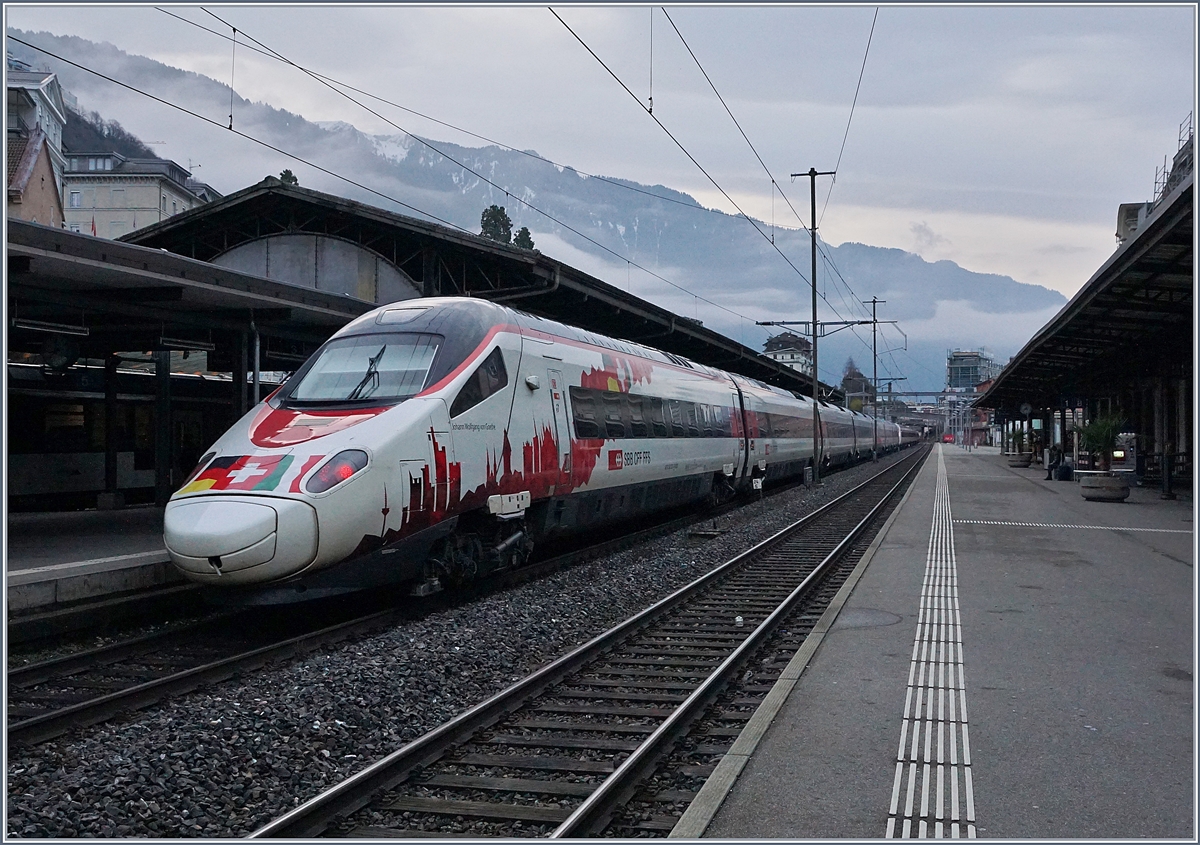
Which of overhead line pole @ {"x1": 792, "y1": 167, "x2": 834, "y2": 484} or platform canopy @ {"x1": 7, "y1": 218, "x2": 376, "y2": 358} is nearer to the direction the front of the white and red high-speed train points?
the platform canopy

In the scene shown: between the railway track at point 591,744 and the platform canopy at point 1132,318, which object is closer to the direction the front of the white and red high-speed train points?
the railway track

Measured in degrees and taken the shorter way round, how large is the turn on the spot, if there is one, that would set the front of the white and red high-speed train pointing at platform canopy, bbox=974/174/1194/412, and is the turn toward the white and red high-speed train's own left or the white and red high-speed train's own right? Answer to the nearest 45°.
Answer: approximately 180°

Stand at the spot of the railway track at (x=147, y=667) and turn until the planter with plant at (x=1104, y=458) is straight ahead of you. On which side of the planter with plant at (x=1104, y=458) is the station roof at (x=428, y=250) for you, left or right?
left

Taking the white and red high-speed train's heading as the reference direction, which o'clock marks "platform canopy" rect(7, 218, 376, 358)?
The platform canopy is roughly at 1 o'clock from the white and red high-speed train.

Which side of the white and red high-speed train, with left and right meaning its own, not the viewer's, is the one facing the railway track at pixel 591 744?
left

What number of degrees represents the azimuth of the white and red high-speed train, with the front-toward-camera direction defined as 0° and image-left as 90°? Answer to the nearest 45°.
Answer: approximately 45°

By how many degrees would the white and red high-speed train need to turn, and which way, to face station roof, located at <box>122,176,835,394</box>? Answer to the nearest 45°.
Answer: approximately 135° to its right

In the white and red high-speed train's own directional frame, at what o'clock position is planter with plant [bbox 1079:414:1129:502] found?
The planter with plant is roughly at 6 o'clock from the white and red high-speed train.
